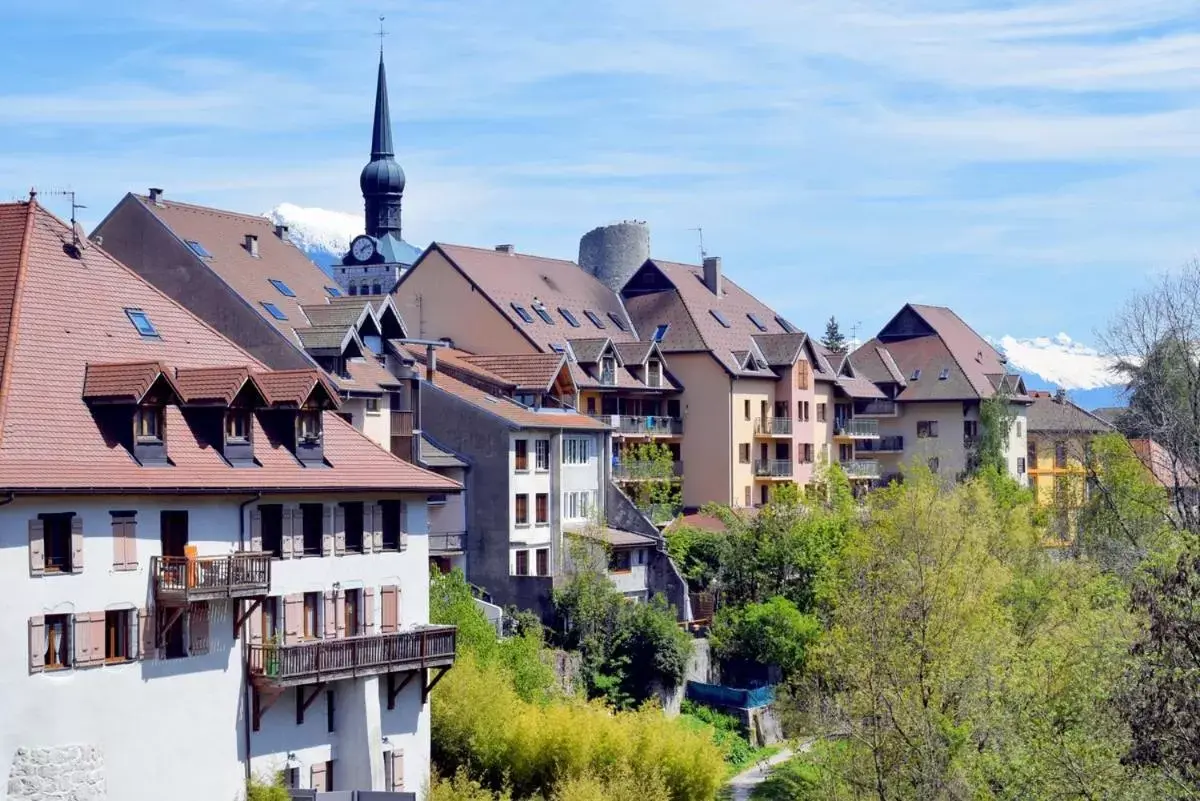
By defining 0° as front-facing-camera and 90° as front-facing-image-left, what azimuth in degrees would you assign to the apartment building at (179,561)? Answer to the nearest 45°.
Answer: approximately 315°
